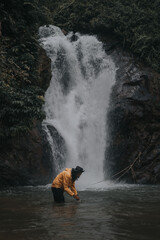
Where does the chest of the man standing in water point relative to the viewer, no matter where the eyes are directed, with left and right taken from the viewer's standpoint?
facing to the right of the viewer

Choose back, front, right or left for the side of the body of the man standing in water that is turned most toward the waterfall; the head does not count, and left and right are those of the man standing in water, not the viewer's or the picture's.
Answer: left
